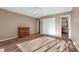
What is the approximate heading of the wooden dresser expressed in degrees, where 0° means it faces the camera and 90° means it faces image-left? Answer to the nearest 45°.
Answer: approximately 315°
